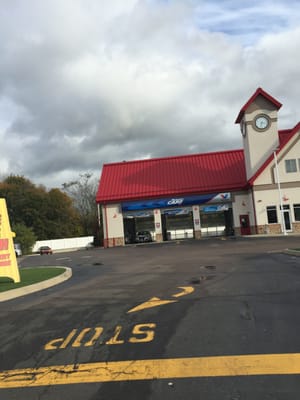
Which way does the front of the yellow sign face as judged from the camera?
facing the viewer

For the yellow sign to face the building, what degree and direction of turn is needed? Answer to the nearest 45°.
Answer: approximately 135° to its left

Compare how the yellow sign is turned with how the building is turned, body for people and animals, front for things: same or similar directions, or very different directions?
same or similar directions

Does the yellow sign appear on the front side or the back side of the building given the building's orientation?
on the front side

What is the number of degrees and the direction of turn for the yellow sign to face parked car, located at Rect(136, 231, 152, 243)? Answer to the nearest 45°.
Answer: approximately 135° to its left

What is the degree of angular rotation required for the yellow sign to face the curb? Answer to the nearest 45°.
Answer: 0° — it already faces it

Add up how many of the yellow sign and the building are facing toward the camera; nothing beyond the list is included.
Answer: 2

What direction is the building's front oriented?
toward the camera

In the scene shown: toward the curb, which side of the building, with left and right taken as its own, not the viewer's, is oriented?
front

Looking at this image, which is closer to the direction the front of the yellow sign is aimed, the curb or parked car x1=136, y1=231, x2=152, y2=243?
the curb
